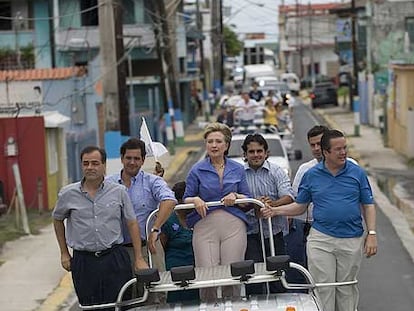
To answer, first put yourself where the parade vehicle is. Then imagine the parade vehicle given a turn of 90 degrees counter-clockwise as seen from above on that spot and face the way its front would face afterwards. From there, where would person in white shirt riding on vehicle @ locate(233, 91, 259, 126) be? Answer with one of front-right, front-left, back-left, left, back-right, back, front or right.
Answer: left

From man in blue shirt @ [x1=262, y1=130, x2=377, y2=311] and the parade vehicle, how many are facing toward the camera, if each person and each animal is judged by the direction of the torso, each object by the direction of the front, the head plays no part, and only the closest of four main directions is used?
2

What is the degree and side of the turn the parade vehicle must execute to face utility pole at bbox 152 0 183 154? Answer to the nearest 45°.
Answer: approximately 180°

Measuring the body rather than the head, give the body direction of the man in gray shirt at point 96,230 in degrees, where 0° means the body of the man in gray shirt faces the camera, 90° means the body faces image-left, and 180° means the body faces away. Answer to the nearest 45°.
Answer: approximately 0°
